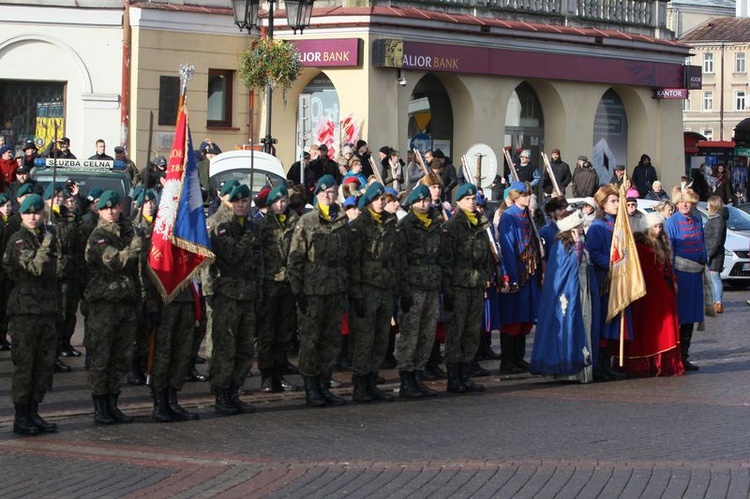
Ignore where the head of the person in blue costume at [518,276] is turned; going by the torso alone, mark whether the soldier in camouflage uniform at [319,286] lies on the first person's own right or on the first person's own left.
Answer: on the first person's own right

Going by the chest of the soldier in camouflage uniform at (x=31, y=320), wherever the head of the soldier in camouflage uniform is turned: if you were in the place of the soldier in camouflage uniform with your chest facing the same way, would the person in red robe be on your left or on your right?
on your left

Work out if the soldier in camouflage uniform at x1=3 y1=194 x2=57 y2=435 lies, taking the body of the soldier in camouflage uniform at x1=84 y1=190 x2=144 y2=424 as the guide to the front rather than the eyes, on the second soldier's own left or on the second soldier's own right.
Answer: on the second soldier's own right

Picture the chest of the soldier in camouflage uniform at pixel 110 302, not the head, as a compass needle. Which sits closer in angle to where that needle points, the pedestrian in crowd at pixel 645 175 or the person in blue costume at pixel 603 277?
the person in blue costume

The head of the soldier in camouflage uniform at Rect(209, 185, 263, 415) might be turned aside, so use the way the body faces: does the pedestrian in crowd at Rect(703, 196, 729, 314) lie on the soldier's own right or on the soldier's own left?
on the soldier's own left
